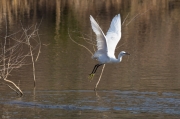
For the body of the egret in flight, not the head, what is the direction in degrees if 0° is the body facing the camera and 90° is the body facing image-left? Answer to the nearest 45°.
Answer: approximately 270°
